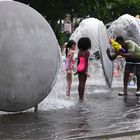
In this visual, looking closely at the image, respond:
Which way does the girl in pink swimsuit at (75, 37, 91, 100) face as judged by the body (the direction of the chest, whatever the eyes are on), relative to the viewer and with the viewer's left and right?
facing away from the viewer and to the right of the viewer

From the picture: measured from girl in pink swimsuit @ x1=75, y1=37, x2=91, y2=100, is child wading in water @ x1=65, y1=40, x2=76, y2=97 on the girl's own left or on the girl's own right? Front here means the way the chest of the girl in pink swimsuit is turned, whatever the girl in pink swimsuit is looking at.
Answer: on the girl's own left

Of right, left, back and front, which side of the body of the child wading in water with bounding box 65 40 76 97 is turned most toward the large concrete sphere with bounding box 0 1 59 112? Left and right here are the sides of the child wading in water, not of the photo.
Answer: back

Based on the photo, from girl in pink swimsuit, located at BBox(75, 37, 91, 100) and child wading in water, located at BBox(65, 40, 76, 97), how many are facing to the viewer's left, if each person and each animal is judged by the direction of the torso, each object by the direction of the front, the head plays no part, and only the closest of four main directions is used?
0
